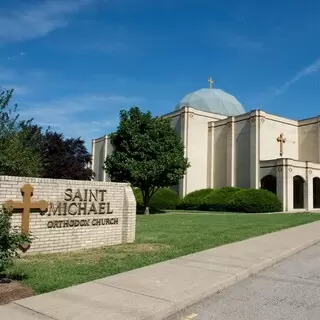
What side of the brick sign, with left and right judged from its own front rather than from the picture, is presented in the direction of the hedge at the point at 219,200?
left

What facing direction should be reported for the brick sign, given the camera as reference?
facing the viewer and to the right of the viewer

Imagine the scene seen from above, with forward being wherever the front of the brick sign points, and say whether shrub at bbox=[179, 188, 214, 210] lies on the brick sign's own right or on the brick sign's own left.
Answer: on the brick sign's own left

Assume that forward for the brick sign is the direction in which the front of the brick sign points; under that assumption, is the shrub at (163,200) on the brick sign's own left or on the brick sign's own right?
on the brick sign's own left

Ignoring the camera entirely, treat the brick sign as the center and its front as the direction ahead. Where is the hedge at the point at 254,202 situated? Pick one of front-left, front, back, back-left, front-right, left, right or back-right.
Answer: left

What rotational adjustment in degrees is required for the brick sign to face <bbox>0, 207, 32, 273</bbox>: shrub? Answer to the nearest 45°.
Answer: approximately 45° to its right

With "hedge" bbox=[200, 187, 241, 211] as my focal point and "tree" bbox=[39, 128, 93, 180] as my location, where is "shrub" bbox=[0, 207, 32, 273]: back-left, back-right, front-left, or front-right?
back-right

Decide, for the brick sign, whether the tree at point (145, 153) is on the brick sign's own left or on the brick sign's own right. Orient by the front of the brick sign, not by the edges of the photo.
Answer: on the brick sign's own left

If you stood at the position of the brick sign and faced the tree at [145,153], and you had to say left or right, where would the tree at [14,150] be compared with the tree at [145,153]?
left
